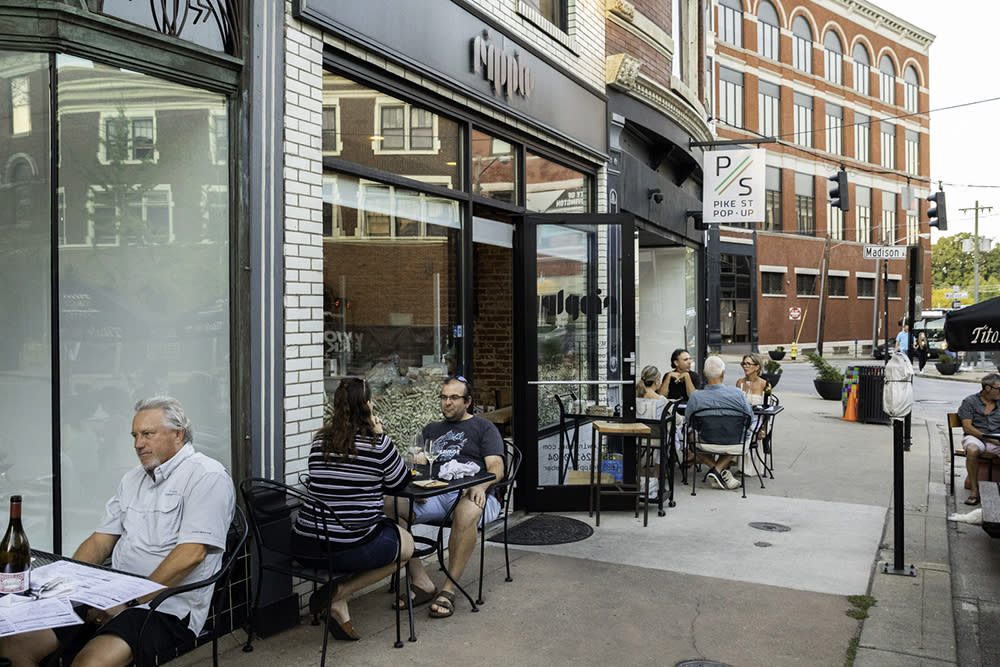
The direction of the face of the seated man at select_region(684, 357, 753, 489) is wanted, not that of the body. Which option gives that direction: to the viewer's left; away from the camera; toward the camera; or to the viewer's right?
away from the camera

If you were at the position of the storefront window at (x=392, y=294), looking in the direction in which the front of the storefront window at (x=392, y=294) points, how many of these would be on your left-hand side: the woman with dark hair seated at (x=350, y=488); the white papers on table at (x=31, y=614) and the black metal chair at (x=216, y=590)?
0

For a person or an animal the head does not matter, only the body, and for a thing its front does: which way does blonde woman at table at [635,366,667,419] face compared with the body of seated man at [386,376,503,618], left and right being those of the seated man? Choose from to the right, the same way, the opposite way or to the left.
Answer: the opposite way

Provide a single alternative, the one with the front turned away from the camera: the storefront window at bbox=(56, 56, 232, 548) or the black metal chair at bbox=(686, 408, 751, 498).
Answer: the black metal chair

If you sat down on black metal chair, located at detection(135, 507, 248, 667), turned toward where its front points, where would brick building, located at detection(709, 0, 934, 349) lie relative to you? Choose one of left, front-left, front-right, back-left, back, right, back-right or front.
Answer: back

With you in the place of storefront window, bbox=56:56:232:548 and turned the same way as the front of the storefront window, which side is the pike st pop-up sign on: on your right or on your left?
on your left

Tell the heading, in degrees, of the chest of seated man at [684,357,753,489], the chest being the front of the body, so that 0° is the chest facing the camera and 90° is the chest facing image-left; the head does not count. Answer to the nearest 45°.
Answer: approximately 180°

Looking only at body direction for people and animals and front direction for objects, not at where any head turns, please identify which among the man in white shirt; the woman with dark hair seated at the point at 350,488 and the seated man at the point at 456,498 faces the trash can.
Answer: the woman with dark hair seated

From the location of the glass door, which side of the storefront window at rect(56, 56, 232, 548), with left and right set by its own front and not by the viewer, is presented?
left

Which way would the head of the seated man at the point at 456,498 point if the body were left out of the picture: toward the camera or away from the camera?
toward the camera

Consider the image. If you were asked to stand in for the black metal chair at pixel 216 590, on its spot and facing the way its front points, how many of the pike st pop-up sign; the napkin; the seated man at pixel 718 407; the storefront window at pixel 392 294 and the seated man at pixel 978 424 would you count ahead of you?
0

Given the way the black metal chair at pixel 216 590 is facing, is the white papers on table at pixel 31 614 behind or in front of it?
in front

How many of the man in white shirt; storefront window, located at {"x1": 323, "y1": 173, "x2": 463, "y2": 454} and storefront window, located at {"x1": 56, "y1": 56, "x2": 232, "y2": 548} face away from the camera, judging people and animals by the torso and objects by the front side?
0

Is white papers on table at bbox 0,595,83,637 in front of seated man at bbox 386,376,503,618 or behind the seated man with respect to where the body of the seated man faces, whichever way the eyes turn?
in front

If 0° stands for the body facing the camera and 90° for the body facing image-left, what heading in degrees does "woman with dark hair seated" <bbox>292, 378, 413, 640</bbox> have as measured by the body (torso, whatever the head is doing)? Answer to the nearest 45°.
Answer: approximately 225°

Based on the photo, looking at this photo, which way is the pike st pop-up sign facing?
toward the camera

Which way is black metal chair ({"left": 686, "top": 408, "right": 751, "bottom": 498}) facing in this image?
away from the camera

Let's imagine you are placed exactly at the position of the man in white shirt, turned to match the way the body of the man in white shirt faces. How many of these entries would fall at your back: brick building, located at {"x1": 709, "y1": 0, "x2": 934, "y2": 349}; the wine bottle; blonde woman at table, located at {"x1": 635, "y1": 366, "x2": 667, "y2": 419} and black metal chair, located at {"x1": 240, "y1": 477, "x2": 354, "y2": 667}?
3

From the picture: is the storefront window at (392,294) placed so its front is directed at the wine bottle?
no

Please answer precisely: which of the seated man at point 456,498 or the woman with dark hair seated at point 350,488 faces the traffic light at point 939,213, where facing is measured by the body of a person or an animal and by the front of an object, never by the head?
the woman with dark hair seated
